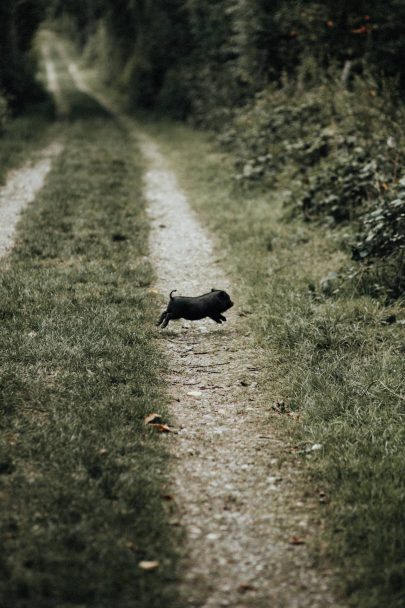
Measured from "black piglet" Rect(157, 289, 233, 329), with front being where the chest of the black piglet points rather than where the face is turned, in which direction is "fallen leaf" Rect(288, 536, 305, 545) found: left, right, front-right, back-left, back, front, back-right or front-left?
right

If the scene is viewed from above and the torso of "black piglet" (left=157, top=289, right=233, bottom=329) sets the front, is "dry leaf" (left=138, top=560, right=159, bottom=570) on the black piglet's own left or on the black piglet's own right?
on the black piglet's own right

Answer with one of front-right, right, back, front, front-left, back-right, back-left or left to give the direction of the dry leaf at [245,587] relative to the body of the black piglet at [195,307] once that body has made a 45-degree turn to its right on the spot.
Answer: front-right

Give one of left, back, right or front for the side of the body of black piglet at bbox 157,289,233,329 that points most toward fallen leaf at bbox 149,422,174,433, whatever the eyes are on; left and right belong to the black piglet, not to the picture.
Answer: right

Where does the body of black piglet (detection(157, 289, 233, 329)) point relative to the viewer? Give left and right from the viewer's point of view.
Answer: facing to the right of the viewer
